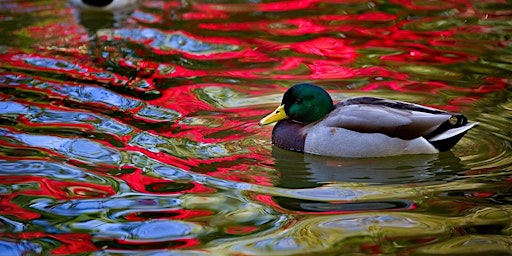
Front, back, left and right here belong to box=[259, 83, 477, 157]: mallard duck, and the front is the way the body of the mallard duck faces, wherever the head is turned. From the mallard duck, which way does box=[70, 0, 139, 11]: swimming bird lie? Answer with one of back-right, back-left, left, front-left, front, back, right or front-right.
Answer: front-right

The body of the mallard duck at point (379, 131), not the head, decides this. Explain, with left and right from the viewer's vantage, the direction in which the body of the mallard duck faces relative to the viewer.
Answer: facing to the left of the viewer
